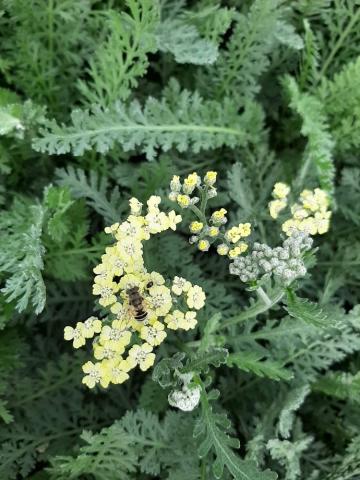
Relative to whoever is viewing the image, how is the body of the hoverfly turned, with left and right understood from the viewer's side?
facing away from the viewer
